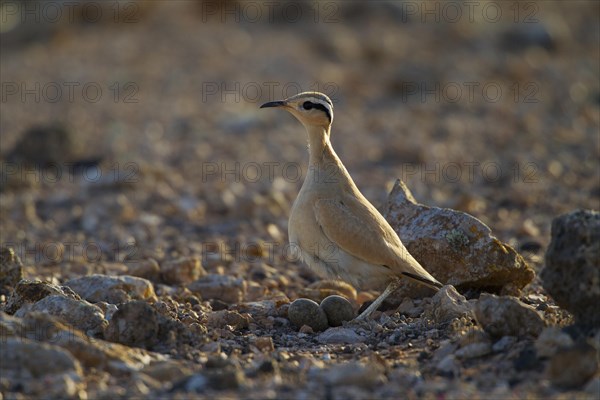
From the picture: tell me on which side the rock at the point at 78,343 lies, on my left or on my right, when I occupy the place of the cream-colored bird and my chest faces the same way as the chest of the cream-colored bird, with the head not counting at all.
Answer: on my left

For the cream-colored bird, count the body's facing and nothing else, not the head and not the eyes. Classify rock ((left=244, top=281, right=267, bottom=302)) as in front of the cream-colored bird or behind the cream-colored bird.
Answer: in front

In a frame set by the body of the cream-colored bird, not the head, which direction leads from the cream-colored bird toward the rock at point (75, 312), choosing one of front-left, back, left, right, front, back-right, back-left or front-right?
front-left

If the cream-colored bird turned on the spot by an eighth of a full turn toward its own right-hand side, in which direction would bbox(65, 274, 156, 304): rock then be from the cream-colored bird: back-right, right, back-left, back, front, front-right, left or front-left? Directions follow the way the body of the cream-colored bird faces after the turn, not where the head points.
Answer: front-left

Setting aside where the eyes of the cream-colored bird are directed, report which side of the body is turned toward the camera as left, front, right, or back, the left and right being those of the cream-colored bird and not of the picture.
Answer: left

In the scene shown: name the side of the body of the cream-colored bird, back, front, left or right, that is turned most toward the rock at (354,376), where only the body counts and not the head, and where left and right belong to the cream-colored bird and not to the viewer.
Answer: left

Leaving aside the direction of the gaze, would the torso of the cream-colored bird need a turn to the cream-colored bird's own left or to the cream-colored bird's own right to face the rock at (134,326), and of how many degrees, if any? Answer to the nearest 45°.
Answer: approximately 45° to the cream-colored bird's own left

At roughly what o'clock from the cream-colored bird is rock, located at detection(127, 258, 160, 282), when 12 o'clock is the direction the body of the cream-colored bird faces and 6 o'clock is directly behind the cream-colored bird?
The rock is roughly at 1 o'clock from the cream-colored bird.

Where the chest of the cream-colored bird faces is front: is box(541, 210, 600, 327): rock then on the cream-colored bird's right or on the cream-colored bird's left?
on the cream-colored bird's left

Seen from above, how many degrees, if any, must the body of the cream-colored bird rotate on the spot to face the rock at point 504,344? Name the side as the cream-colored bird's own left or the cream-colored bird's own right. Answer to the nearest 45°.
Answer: approximately 135° to the cream-colored bird's own left

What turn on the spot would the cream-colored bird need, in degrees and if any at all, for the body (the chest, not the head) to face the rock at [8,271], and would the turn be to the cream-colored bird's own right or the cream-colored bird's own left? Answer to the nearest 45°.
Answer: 0° — it already faces it
